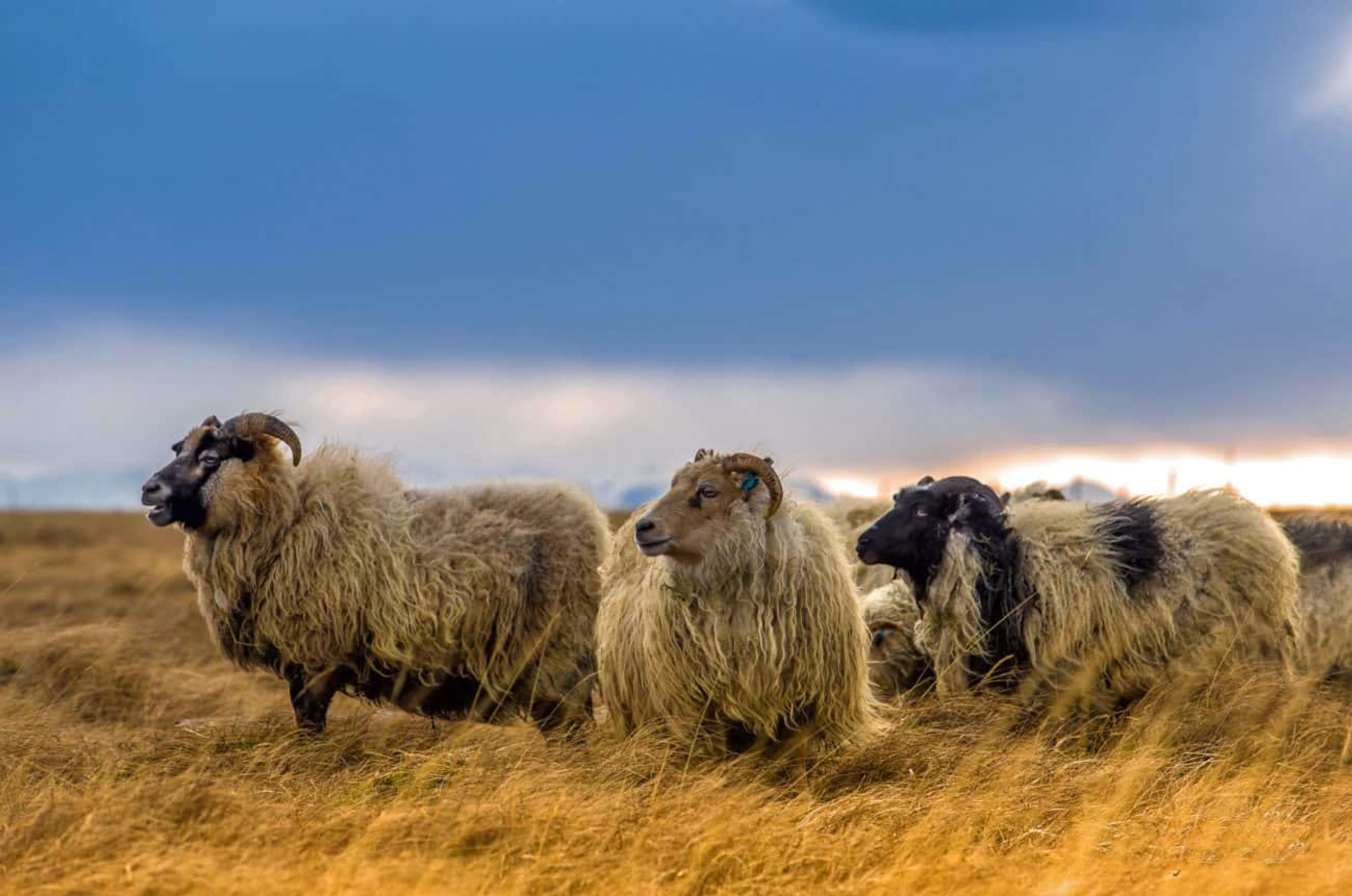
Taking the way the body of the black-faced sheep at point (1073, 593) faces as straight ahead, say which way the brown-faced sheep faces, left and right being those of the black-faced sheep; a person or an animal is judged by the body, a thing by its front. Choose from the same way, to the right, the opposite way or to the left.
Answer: to the left

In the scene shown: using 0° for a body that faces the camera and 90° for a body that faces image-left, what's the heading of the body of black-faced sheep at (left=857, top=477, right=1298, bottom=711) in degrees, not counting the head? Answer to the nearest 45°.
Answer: approximately 90°

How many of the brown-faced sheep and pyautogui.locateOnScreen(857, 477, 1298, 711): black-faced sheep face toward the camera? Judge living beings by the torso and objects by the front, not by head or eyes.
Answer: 1

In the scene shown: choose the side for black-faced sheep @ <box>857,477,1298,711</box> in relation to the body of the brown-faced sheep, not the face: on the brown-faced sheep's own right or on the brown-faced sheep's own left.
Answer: on the brown-faced sheep's own left

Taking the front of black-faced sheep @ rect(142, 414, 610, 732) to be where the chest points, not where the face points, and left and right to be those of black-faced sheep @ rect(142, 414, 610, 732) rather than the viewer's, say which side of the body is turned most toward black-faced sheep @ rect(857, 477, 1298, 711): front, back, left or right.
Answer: back

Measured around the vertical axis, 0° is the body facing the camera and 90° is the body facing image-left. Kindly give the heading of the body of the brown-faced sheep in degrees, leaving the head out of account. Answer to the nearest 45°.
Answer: approximately 0°

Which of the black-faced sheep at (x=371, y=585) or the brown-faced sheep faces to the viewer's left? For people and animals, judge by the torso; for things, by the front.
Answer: the black-faced sheep

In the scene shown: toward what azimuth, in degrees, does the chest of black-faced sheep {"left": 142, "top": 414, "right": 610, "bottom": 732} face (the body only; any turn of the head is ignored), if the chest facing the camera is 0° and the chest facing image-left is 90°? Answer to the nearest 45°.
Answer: approximately 90°
